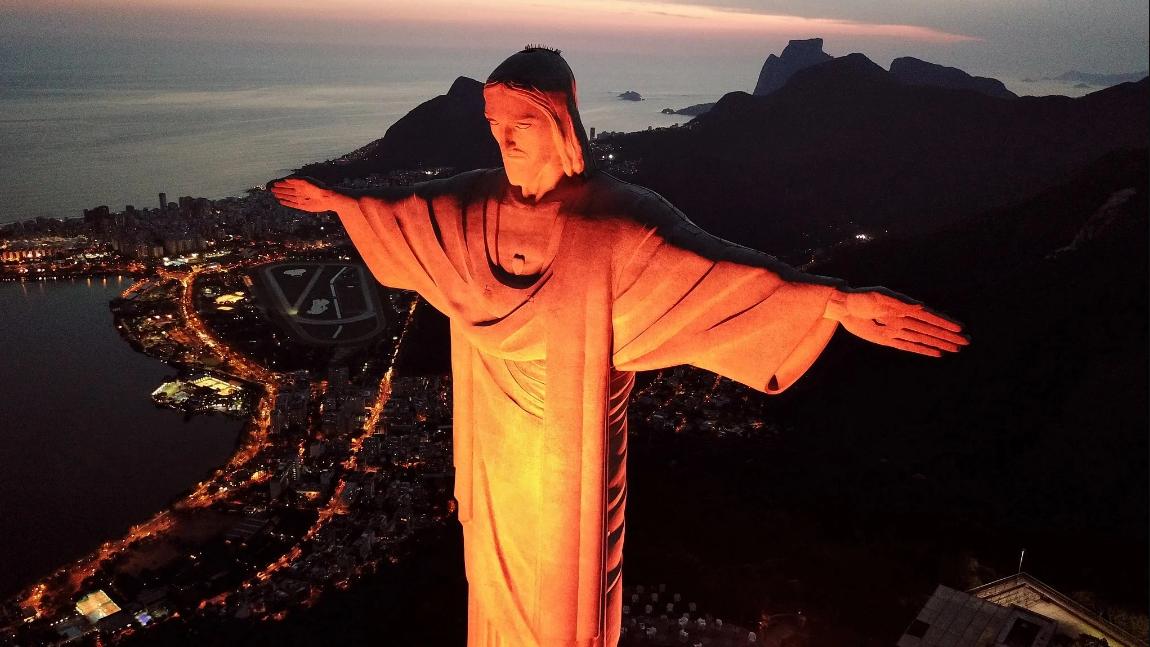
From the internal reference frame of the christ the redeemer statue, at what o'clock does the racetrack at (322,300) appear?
The racetrack is roughly at 4 o'clock from the christ the redeemer statue.

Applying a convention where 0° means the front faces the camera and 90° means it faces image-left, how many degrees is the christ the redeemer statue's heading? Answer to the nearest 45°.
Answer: approximately 45°
